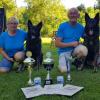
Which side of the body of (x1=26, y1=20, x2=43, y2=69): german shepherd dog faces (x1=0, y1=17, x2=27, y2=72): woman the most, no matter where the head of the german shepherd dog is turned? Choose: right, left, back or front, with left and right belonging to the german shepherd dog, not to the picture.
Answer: right

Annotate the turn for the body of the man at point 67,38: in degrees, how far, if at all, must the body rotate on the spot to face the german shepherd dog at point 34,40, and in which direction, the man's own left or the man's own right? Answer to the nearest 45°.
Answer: approximately 90° to the man's own right

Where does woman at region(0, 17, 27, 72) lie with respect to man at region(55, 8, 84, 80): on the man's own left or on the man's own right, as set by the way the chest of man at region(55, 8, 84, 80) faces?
on the man's own right

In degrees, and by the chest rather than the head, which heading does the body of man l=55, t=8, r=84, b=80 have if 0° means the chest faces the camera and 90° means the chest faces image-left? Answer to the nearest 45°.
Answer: approximately 0°

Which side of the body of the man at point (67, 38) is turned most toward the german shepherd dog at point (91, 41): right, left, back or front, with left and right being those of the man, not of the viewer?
left

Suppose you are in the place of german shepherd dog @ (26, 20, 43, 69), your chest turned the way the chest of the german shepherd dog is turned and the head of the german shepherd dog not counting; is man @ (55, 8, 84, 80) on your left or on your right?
on your left

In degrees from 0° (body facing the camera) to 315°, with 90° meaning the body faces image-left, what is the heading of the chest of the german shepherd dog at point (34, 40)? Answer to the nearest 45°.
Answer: approximately 0°

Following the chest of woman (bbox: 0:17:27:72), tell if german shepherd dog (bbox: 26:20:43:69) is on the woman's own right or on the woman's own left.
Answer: on the woman's own left
